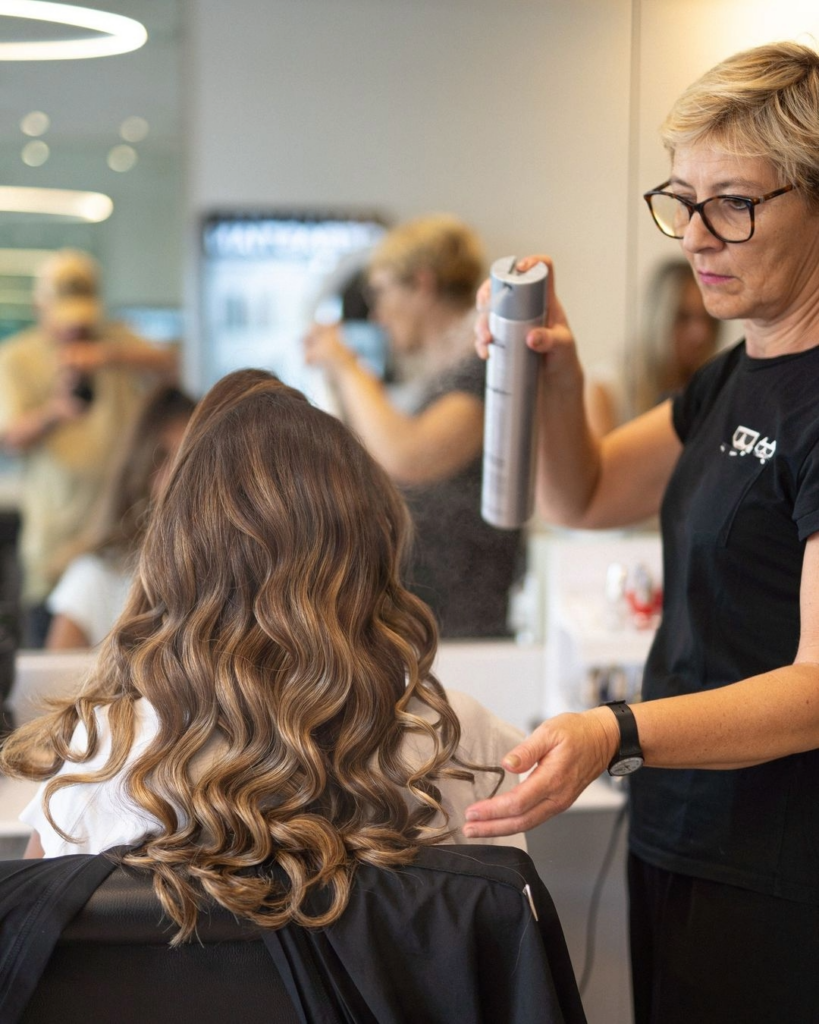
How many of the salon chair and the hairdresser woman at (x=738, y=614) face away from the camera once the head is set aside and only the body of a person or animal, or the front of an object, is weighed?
1

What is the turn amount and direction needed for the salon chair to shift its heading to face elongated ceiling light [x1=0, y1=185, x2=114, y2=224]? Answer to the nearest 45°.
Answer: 0° — it already faces it

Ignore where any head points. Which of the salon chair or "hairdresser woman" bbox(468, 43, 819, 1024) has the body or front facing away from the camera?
the salon chair

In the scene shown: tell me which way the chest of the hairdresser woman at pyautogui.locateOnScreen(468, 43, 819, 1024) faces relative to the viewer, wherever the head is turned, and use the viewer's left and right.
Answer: facing the viewer and to the left of the viewer

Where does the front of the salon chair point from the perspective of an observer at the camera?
facing away from the viewer

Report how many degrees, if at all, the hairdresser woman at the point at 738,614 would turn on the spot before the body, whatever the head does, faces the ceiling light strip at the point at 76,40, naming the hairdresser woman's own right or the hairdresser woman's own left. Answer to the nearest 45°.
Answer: approximately 90° to the hairdresser woman's own right
